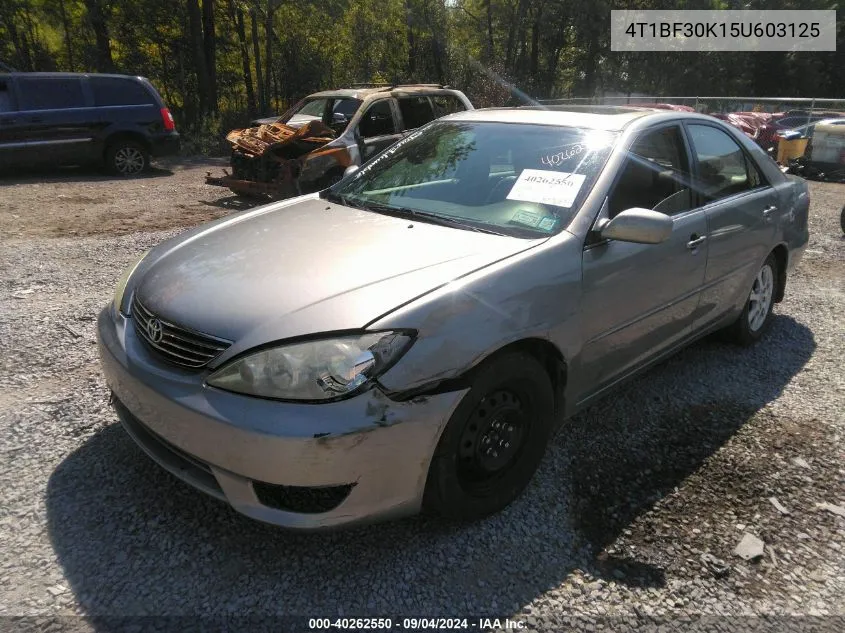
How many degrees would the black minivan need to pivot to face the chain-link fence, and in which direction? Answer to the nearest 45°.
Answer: approximately 180°

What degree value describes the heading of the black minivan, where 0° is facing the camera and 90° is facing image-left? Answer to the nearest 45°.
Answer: approximately 90°

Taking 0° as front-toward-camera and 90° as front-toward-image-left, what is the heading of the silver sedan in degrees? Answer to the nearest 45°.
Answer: approximately 45°

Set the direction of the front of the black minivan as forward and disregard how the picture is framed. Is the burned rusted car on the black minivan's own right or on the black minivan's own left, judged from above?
on the black minivan's own left

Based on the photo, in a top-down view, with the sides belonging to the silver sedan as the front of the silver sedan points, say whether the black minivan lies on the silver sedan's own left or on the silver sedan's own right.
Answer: on the silver sedan's own right

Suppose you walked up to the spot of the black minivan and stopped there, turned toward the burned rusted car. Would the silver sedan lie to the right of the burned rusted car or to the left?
right

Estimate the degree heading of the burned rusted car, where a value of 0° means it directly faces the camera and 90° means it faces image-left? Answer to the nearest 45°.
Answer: approximately 45°

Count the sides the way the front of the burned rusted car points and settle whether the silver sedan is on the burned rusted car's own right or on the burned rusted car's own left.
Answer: on the burned rusted car's own left

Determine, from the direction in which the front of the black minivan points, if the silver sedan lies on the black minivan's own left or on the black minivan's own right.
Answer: on the black minivan's own left

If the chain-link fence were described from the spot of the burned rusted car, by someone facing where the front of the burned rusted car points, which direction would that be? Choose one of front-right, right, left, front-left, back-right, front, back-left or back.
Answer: back
